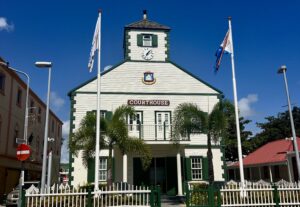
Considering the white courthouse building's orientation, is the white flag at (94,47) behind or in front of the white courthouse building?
in front

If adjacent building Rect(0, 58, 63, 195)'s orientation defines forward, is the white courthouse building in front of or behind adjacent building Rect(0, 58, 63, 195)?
in front

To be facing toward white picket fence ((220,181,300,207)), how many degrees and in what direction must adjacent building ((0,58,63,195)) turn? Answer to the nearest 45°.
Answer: approximately 45° to its right

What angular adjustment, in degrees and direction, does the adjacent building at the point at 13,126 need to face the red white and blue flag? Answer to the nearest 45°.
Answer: approximately 45° to its right

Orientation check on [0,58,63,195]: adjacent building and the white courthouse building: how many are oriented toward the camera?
1

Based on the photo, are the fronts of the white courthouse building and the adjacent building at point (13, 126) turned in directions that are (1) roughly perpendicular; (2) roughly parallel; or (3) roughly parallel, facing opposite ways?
roughly perpendicular

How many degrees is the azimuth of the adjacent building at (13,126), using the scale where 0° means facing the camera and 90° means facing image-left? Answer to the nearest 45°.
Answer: approximately 270°

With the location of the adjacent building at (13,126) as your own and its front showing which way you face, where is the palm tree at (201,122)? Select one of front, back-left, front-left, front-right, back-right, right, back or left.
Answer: front-right

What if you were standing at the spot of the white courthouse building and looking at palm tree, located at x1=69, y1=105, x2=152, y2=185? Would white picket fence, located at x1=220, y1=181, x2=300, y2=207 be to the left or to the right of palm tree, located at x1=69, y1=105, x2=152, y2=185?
left

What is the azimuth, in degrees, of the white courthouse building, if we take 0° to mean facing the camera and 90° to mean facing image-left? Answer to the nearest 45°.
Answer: approximately 0°
